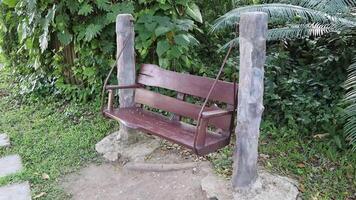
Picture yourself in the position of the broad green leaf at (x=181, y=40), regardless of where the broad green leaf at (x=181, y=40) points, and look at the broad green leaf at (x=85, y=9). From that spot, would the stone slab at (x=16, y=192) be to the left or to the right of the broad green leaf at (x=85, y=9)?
left

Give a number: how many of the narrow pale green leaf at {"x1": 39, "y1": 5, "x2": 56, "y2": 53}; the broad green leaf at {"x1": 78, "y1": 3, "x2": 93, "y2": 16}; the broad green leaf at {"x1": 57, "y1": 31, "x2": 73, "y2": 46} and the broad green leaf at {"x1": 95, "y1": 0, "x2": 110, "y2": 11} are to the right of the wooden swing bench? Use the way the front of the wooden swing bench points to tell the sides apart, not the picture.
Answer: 4

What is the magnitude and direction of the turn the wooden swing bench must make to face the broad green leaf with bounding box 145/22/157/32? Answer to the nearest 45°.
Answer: approximately 135° to its right

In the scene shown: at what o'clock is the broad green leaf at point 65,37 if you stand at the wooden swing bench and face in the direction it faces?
The broad green leaf is roughly at 3 o'clock from the wooden swing bench.

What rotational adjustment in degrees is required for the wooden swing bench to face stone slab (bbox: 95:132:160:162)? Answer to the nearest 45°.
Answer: approximately 90° to its right

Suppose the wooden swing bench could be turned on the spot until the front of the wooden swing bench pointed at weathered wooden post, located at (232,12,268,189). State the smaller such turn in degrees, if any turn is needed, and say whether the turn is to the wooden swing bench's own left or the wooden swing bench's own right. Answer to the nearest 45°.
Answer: approximately 90° to the wooden swing bench's own left

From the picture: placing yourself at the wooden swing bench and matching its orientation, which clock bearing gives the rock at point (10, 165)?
The rock is roughly at 2 o'clock from the wooden swing bench.

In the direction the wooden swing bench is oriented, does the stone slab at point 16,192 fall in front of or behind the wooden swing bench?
in front

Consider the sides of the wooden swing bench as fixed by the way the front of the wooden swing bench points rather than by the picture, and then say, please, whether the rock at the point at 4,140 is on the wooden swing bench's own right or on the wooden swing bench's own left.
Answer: on the wooden swing bench's own right

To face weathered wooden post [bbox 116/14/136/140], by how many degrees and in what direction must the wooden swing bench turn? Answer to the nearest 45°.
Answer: approximately 90° to its right

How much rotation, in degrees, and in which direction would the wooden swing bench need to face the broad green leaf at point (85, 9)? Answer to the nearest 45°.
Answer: approximately 90° to its right

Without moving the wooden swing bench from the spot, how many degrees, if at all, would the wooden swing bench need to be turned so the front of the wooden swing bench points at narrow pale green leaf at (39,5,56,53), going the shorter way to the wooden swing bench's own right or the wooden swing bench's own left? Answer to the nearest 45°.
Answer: approximately 90° to the wooden swing bench's own right

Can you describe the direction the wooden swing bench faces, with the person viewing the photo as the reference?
facing the viewer and to the left of the viewer

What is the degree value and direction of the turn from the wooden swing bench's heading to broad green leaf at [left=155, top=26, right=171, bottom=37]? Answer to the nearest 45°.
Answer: approximately 135° to its right

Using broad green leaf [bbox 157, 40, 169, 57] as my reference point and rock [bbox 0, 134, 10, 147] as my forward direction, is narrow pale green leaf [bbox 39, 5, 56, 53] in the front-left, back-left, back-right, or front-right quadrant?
front-right

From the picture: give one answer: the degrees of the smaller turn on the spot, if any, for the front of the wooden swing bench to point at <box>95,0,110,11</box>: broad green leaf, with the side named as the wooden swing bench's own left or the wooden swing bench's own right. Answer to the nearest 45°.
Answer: approximately 90° to the wooden swing bench's own right
